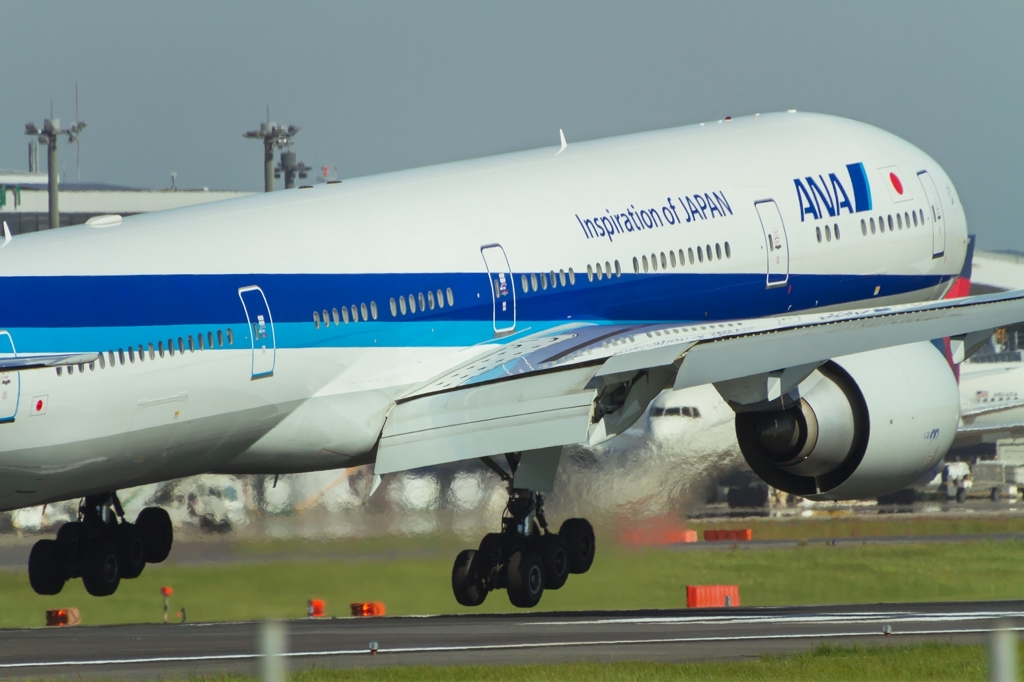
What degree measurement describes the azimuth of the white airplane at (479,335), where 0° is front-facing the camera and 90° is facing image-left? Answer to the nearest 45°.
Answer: approximately 225°
